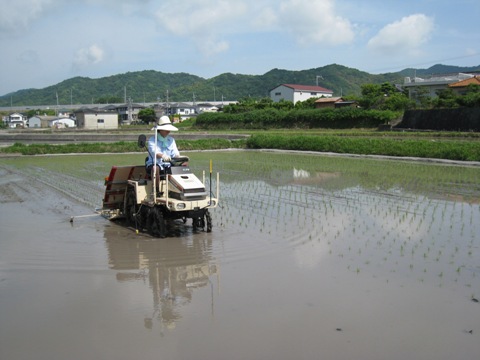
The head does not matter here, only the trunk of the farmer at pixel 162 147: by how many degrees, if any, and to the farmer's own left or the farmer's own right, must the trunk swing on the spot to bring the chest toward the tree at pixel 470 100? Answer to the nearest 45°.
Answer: approximately 90° to the farmer's own left

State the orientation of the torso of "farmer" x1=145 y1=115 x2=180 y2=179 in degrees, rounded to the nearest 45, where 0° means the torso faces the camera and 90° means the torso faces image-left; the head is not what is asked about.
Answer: approximately 315°
